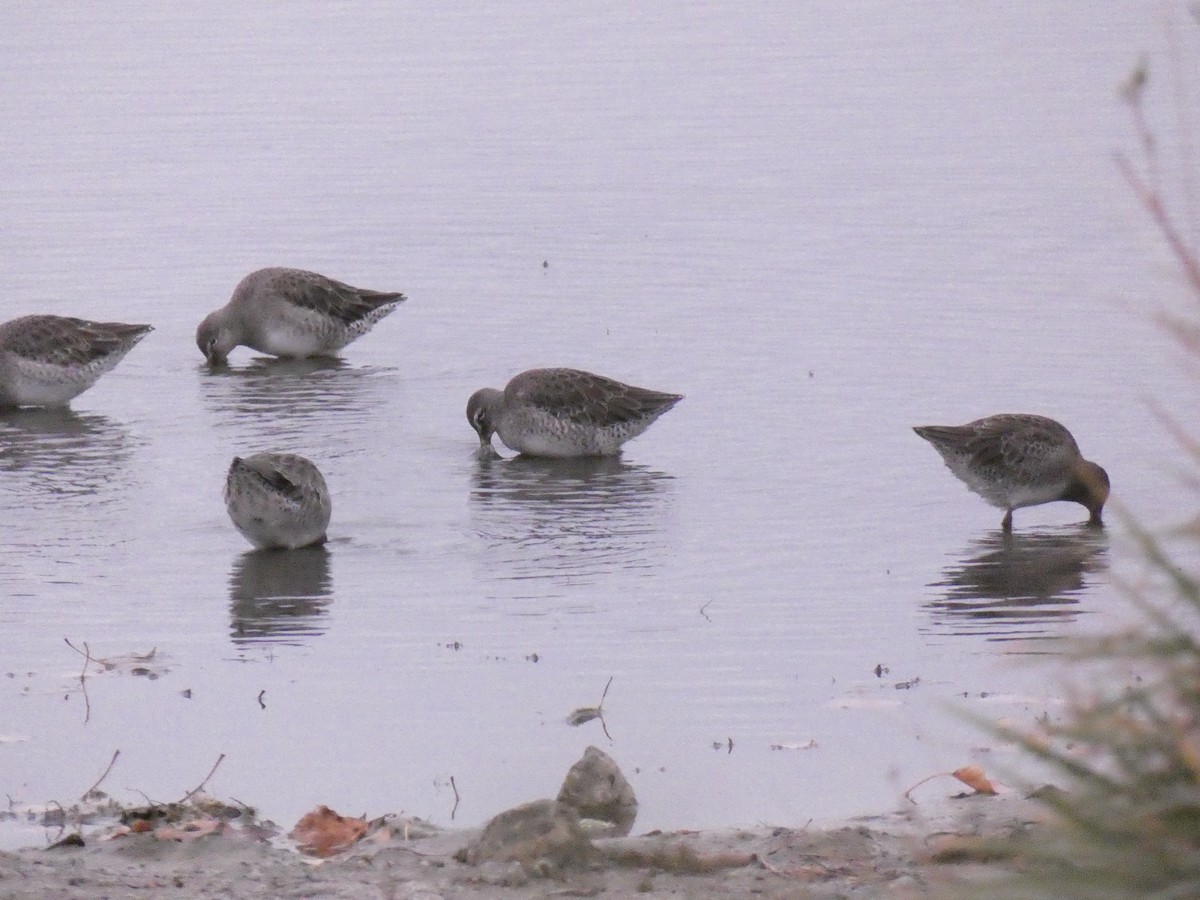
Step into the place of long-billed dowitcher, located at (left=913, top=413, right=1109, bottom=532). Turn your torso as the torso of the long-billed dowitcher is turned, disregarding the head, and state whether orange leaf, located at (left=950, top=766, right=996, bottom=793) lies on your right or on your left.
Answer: on your right

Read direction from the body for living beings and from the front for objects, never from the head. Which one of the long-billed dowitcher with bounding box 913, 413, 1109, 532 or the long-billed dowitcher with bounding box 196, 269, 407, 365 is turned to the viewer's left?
the long-billed dowitcher with bounding box 196, 269, 407, 365

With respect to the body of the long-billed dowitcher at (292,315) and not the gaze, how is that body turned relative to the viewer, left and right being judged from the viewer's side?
facing to the left of the viewer

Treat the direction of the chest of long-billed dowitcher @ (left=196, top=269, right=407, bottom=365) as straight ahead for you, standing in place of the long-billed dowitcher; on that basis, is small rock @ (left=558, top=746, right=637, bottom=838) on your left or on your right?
on your left

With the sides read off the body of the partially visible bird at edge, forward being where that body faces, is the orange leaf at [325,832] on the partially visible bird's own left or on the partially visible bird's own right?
on the partially visible bird's own left

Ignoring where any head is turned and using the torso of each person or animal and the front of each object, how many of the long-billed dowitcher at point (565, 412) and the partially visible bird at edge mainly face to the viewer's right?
0

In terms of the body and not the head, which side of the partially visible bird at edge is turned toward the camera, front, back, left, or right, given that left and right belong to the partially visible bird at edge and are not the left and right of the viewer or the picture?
left

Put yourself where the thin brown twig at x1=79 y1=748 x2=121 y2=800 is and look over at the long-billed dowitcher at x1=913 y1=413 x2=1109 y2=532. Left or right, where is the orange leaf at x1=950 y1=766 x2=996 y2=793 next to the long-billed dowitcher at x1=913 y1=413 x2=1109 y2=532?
right

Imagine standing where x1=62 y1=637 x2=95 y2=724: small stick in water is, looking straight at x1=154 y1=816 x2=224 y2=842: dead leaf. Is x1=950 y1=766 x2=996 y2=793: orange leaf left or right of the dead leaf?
left

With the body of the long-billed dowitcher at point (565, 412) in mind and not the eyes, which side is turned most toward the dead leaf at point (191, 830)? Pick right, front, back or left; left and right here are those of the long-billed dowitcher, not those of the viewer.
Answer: left

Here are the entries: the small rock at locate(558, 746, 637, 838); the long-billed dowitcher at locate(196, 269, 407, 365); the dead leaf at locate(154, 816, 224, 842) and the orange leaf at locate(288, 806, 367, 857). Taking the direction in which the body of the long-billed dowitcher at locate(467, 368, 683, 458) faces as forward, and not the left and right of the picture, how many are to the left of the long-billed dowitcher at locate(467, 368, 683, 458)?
3

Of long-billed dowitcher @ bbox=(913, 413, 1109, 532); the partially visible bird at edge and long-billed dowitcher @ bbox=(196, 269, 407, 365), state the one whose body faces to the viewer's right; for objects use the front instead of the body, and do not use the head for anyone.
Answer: long-billed dowitcher @ bbox=(913, 413, 1109, 532)

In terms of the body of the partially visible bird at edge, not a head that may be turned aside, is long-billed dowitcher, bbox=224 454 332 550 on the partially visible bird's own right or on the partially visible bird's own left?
on the partially visible bird's own left

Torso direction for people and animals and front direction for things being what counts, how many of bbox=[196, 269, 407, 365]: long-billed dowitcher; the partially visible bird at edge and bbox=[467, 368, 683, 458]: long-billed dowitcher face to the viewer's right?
0

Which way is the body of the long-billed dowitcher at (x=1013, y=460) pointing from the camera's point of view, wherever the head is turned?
to the viewer's right

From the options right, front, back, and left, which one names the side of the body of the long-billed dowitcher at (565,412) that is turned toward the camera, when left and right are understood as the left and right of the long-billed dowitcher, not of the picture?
left
